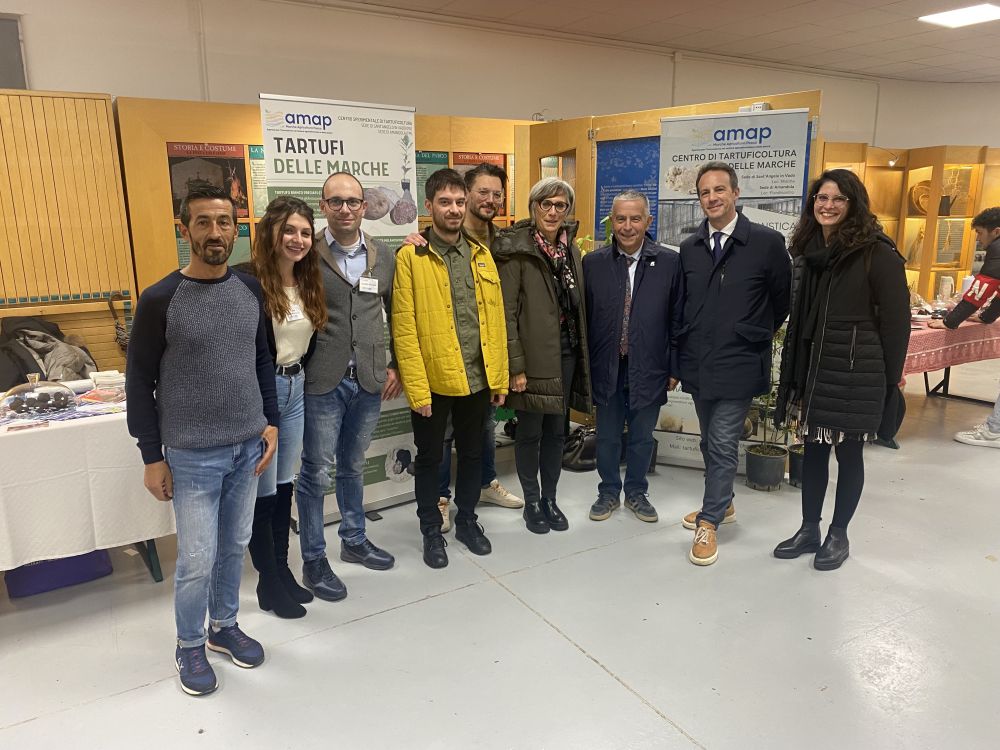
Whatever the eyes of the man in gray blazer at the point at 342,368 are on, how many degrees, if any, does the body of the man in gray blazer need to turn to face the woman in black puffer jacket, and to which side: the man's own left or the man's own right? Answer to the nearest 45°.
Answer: approximately 45° to the man's own left

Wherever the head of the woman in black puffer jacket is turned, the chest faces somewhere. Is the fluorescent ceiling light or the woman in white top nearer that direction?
the woman in white top

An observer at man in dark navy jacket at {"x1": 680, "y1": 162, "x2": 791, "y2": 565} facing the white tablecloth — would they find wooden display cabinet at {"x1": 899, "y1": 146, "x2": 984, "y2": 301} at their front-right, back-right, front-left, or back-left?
back-right

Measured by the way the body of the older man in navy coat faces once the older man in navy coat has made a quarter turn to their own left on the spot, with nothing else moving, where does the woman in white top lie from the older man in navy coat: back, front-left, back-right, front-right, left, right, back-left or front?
back-right

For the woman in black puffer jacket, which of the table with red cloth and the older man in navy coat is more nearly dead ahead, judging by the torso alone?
the older man in navy coat

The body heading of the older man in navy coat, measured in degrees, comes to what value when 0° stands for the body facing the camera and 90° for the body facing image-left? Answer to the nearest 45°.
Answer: approximately 0°

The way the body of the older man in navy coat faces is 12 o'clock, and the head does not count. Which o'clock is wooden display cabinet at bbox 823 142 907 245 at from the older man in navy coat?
The wooden display cabinet is roughly at 7 o'clock from the older man in navy coat.

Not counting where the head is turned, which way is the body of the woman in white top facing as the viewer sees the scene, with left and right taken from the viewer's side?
facing the viewer and to the right of the viewer

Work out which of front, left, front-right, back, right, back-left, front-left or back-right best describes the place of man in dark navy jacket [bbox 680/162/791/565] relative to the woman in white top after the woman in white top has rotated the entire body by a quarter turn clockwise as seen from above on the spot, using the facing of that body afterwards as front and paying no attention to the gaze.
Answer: back-left

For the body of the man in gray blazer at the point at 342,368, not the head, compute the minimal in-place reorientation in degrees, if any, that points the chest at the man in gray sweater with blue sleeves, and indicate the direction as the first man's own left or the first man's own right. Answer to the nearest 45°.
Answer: approximately 90° to the first man's own right

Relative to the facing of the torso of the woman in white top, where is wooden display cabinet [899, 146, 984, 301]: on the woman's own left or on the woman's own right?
on the woman's own left
